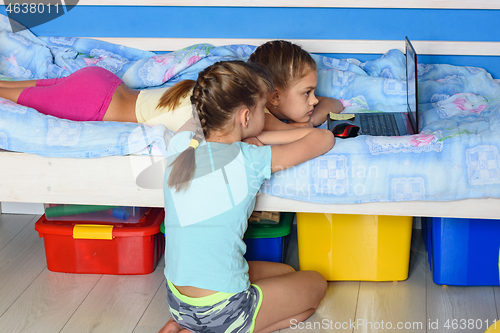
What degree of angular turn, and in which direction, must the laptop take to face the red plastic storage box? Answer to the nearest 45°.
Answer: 0° — it already faces it

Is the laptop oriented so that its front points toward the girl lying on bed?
yes

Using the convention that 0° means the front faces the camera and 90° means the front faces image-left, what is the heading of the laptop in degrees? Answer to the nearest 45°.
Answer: approximately 90°
